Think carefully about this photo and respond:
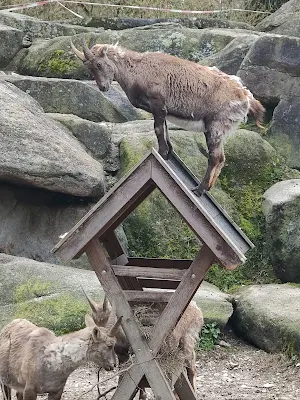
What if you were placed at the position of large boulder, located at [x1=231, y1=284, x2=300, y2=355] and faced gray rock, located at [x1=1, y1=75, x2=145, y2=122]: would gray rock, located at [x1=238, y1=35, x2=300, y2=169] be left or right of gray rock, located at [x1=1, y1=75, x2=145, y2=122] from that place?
right

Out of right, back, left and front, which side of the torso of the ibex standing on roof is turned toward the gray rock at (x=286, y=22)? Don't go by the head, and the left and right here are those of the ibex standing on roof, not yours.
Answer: right

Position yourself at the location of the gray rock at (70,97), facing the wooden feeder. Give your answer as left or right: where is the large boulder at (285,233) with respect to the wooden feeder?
left

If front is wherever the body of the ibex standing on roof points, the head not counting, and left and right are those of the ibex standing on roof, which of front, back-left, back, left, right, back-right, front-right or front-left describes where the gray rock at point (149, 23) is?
right

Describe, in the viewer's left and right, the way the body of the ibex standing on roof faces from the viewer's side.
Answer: facing to the left of the viewer

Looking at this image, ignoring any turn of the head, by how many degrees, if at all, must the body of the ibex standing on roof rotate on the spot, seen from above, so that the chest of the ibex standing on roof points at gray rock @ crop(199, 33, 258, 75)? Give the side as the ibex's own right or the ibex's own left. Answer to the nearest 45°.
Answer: approximately 90° to the ibex's own right
